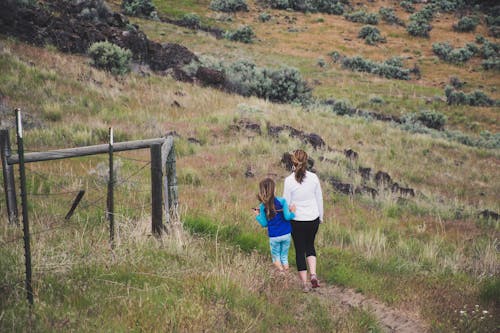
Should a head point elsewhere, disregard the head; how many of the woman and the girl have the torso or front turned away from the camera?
2

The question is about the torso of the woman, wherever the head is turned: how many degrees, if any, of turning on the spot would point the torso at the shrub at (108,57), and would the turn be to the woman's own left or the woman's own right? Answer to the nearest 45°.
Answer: approximately 45° to the woman's own left

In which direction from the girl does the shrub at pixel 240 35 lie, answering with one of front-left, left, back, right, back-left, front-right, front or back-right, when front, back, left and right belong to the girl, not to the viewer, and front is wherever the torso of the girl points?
front

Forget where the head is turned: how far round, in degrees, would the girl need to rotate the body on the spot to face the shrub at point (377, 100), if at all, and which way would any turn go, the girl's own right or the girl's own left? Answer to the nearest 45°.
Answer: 0° — they already face it

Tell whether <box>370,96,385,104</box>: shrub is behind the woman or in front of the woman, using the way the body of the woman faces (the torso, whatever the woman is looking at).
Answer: in front

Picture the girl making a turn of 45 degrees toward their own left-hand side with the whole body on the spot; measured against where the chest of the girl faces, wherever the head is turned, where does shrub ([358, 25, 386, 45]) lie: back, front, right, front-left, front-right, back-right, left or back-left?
front-right

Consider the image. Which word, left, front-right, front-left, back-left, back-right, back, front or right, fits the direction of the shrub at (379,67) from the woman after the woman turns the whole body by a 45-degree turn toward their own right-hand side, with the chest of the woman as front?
front-left

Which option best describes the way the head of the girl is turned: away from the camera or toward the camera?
away from the camera

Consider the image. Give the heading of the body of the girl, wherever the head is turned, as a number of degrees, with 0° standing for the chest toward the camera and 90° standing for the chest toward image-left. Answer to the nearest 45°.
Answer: approximately 180°

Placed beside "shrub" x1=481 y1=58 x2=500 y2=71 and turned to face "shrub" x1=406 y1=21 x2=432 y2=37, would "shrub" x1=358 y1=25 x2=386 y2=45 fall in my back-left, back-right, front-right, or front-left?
front-left

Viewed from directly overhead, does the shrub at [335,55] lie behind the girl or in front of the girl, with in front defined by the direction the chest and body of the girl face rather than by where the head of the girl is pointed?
in front

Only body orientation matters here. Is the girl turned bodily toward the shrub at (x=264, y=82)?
yes

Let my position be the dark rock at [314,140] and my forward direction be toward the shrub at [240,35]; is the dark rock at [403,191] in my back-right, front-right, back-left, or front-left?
back-right

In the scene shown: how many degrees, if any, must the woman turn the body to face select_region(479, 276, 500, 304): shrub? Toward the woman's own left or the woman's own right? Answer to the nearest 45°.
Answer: approximately 90° to the woman's own right

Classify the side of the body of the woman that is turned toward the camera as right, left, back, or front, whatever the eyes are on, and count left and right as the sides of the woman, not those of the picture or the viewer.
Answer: back

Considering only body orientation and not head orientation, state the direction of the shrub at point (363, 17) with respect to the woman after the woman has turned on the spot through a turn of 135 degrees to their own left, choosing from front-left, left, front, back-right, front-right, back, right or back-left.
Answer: back-right

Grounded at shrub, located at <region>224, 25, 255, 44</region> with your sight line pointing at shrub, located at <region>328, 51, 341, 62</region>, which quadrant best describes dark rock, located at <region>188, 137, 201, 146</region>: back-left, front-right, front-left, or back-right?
front-right

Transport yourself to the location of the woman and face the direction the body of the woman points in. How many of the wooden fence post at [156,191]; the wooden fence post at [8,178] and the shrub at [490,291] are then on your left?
2

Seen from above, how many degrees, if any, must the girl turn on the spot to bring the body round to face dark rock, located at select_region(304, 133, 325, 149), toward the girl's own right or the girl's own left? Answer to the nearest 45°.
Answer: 0° — they already face it
